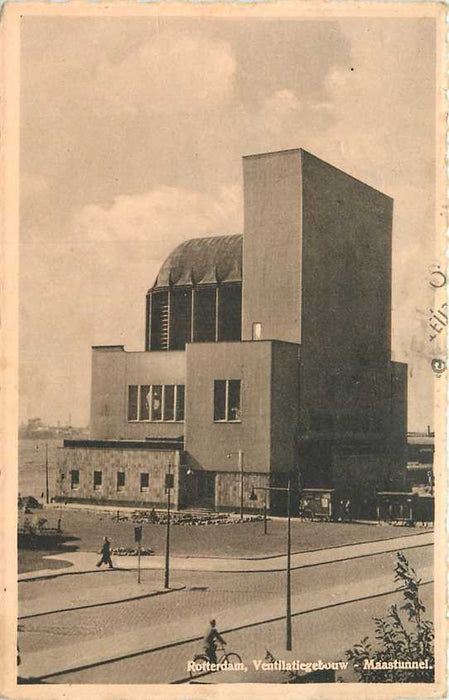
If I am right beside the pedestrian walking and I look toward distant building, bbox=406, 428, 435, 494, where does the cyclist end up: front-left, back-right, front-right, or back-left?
back-right
